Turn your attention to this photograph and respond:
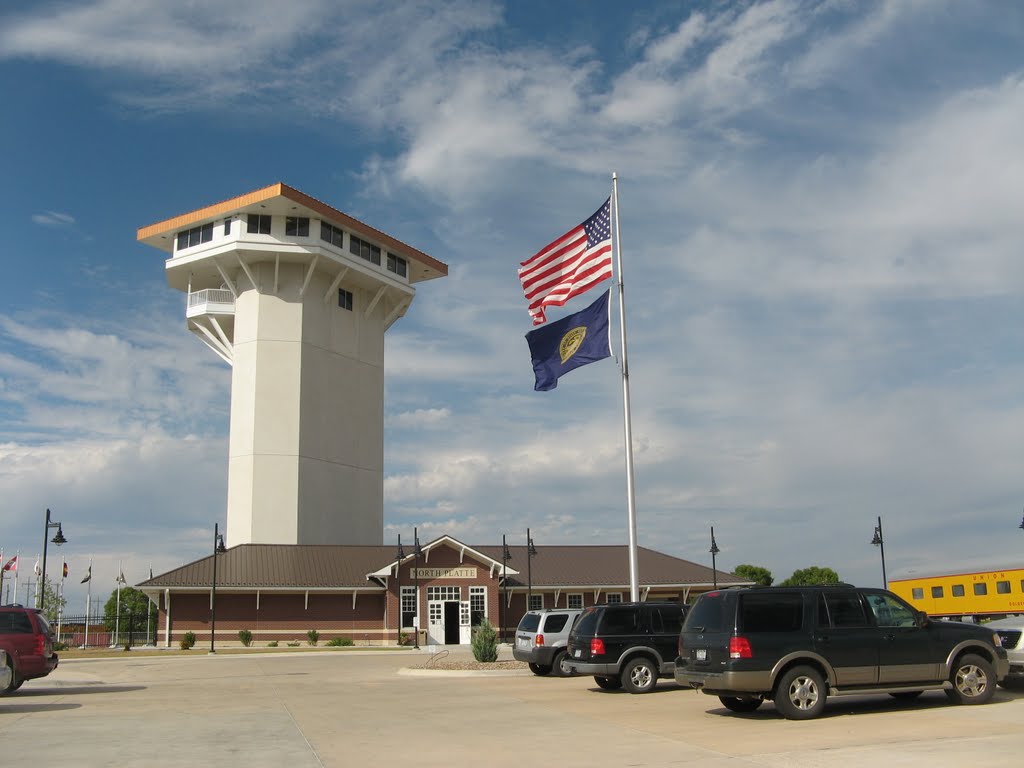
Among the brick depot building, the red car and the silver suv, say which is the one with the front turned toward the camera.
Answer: the brick depot building

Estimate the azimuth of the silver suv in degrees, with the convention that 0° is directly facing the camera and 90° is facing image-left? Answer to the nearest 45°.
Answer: approximately 225°

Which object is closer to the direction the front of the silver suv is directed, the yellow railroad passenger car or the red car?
the yellow railroad passenger car

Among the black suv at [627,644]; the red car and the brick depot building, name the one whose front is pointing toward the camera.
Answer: the brick depot building

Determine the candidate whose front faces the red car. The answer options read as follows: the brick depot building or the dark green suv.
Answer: the brick depot building

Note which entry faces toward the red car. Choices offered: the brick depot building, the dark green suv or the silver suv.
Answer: the brick depot building

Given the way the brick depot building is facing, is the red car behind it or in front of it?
in front

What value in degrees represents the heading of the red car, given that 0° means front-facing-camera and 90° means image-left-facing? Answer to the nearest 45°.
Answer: approximately 135°

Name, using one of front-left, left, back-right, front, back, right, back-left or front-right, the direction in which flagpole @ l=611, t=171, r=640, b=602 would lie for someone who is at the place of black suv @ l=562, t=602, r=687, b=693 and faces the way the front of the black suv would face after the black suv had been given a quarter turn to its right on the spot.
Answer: back-left

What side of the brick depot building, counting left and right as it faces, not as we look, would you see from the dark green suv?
front

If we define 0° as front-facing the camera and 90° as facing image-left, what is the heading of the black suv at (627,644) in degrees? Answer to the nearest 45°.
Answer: approximately 225°
